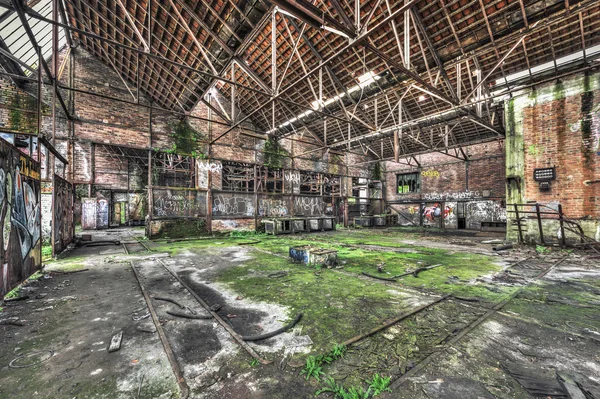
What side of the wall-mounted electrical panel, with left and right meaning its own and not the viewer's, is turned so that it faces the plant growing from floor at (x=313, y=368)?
front

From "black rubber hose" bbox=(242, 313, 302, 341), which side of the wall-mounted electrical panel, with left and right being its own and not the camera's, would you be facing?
front

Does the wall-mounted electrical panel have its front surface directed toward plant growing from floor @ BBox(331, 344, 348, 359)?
yes

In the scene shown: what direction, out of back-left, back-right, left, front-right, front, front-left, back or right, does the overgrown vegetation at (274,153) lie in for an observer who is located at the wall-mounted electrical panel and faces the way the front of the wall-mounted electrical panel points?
right

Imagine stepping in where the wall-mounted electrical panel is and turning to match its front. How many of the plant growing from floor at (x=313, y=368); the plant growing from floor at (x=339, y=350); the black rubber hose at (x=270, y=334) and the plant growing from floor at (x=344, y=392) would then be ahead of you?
4

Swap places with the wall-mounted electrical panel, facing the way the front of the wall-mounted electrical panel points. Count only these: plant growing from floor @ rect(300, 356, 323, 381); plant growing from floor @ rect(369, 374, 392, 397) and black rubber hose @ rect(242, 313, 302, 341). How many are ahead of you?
3

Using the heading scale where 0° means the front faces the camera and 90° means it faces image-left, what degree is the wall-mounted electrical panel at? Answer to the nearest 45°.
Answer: approximately 0°

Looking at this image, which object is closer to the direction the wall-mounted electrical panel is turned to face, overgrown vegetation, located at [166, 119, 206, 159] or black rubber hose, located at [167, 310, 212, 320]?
the black rubber hose

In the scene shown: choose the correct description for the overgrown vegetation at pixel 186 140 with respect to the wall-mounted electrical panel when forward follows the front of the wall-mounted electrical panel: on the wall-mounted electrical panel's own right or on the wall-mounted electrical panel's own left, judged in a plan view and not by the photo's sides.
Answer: on the wall-mounted electrical panel's own right
